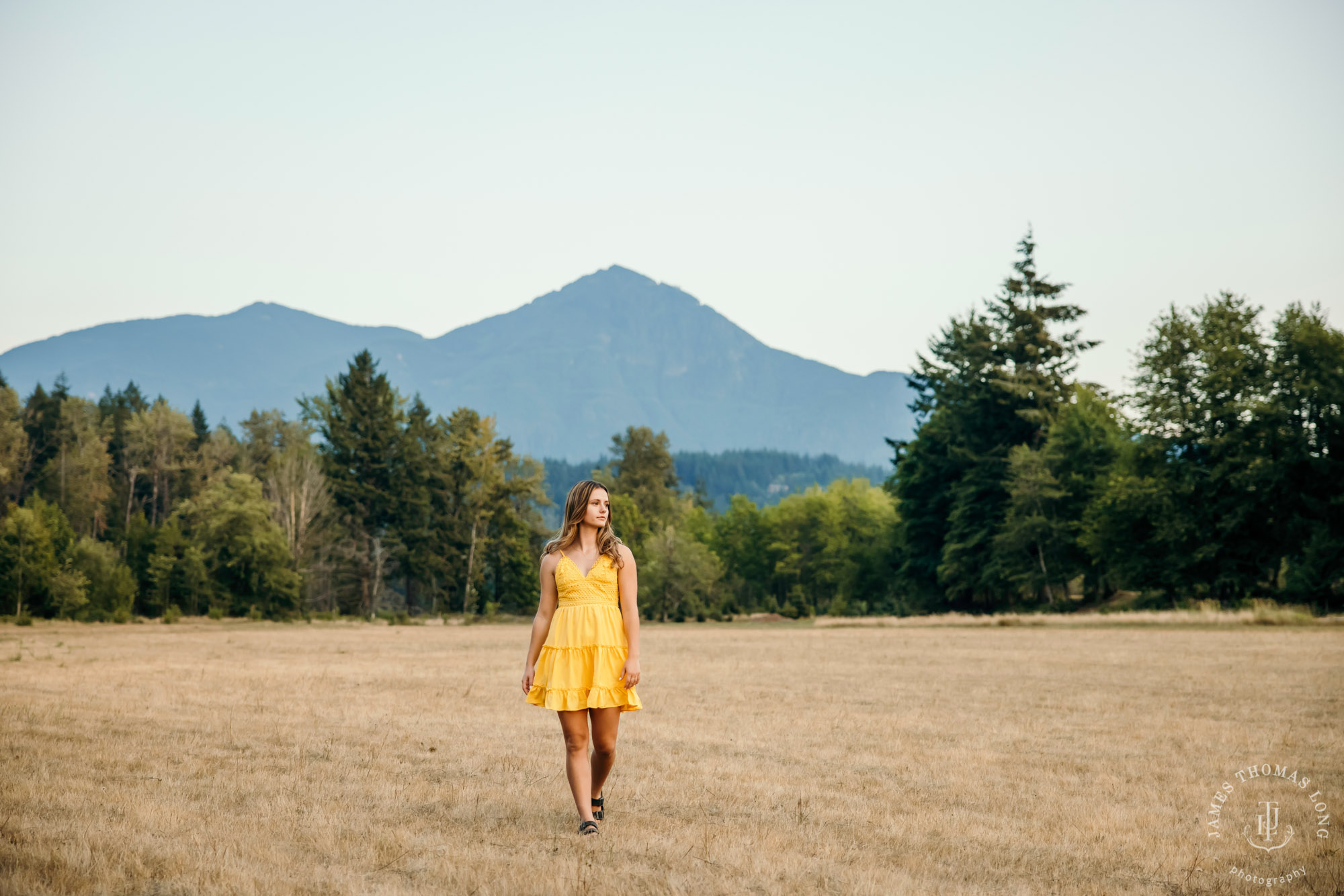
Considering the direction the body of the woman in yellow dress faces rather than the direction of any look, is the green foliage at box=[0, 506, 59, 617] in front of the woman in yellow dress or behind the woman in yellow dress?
behind

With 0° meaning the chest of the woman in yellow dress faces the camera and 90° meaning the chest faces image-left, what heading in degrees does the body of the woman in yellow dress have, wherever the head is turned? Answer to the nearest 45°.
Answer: approximately 0°

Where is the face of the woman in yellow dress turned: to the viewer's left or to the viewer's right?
to the viewer's right
